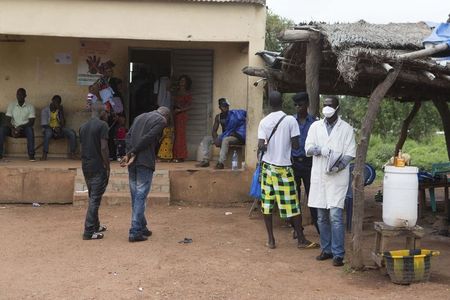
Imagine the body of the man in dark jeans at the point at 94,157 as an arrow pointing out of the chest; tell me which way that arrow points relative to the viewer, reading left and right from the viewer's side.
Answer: facing away from the viewer and to the right of the viewer

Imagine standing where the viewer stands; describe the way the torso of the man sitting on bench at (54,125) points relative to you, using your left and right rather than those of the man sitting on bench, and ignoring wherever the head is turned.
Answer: facing the viewer

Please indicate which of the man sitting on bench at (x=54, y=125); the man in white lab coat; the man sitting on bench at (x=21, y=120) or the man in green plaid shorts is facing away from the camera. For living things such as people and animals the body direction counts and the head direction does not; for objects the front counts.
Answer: the man in green plaid shorts

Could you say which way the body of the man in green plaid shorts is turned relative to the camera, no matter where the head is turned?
away from the camera

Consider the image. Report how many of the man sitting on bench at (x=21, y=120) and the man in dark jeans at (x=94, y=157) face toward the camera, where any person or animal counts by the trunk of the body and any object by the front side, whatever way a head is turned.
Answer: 1

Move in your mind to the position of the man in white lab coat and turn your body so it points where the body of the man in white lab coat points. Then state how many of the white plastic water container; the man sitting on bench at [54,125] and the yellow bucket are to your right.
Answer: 1

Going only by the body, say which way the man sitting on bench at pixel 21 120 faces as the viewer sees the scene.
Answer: toward the camera

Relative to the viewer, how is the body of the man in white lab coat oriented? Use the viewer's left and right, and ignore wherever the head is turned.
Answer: facing the viewer and to the left of the viewer

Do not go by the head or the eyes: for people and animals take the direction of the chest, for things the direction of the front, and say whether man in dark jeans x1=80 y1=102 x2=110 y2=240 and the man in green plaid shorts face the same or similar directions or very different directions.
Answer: same or similar directions

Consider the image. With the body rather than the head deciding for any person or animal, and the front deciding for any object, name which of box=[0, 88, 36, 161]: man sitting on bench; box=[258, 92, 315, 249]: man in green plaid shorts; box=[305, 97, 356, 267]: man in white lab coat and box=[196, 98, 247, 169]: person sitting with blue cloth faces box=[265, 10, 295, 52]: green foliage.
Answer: the man in green plaid shorts

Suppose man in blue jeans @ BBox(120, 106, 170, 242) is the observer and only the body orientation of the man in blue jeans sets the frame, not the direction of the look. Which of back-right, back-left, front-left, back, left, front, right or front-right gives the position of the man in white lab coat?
right

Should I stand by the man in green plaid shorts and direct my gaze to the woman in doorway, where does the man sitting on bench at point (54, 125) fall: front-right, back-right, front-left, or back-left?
front-left

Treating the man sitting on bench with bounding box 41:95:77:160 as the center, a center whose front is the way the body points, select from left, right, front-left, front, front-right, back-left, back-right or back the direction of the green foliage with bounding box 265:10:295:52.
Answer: back-left

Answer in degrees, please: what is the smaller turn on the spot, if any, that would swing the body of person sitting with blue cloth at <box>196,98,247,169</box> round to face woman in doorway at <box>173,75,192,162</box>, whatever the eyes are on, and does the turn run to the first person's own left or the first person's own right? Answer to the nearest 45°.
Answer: approximately 90° to the first person's own right

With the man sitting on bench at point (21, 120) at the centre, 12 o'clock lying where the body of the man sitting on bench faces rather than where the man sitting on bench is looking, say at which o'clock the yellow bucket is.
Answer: The yellow bucket is roughly at 11 o'clock from the man sitting on bench.

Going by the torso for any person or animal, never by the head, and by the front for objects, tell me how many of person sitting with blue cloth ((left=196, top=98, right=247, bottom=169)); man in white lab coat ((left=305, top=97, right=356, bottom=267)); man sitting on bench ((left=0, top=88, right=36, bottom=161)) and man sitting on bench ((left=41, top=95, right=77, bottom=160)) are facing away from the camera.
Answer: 0

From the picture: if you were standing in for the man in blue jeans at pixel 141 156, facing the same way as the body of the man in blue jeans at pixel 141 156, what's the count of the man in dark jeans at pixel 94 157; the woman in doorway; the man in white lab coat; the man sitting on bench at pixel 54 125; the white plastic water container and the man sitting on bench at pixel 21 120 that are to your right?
2
